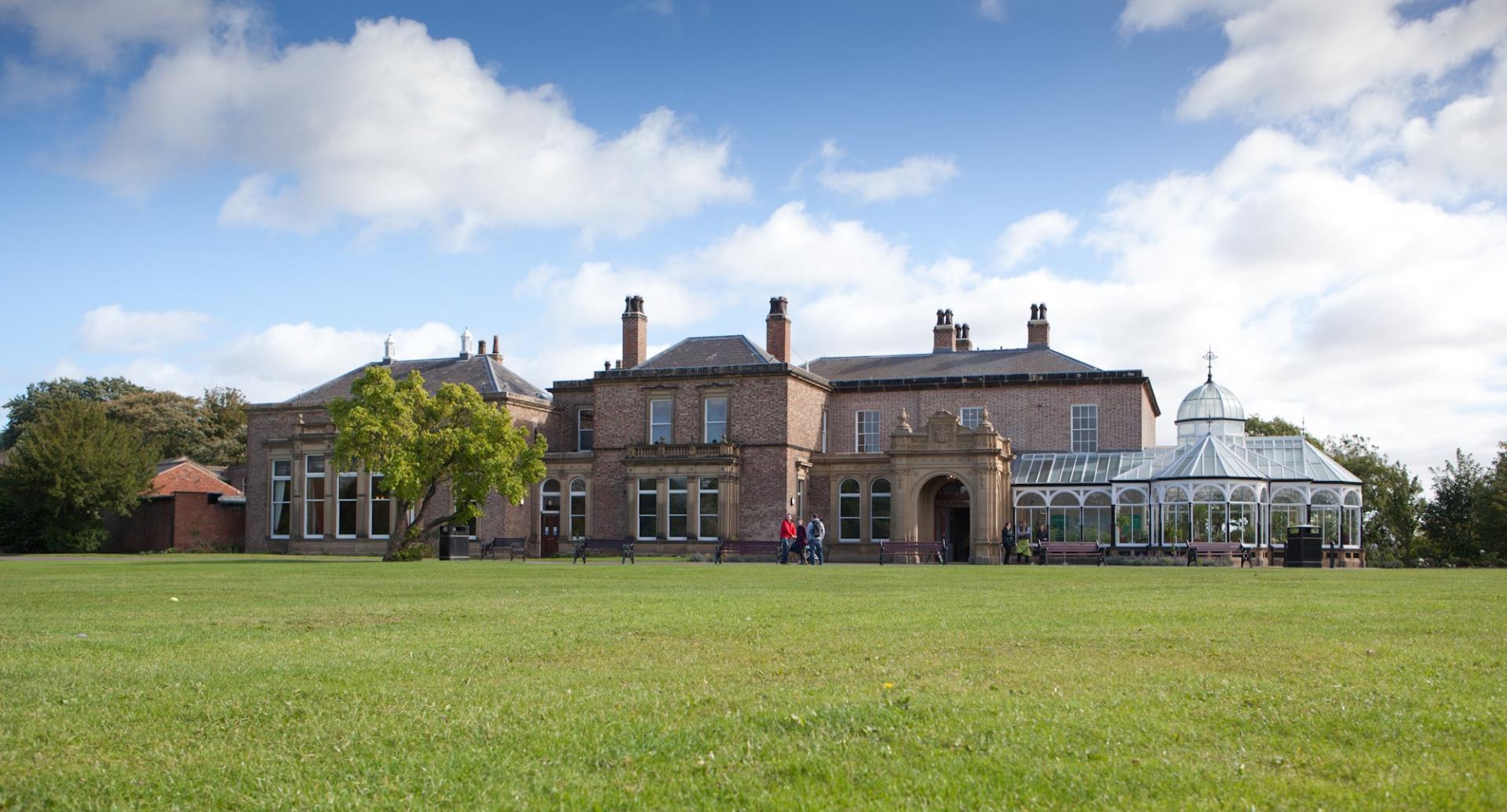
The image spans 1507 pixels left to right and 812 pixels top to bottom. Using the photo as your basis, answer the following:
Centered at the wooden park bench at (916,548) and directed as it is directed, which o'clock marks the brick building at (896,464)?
The brick building is roughly at 6 o'clock from the wooden park bench.

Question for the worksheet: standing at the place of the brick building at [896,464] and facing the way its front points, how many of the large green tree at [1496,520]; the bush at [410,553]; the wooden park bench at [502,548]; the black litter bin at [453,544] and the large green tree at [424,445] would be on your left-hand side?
1

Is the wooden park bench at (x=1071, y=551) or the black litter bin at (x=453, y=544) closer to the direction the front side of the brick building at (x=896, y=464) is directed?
the wooden park bench

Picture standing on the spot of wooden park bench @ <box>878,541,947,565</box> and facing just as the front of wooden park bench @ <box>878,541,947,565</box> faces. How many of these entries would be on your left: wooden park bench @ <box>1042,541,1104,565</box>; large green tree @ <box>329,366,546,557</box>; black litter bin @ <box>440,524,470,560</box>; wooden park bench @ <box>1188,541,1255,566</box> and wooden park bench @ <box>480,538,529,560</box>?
2

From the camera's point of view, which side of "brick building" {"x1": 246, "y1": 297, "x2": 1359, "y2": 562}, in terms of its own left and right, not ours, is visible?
front

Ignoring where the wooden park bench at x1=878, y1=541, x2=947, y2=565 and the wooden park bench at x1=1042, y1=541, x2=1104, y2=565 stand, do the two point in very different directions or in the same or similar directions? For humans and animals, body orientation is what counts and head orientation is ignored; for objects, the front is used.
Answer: same or similar directions

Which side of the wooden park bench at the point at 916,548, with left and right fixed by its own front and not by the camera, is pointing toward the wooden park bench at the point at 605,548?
right

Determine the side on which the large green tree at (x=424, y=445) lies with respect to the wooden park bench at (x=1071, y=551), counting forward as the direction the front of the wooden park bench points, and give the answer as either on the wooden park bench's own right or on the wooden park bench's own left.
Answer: on the wooden park bench's own right

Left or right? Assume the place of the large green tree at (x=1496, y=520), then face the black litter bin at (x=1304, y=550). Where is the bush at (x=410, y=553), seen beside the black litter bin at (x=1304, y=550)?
right

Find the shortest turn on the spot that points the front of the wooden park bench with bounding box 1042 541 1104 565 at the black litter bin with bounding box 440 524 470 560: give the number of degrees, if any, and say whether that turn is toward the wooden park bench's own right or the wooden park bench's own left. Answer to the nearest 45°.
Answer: approximately 90° to the wooden park bench's own right

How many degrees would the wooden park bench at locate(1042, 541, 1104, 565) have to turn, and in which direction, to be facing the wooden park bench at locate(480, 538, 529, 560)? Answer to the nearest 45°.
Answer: approximately 90° to its right

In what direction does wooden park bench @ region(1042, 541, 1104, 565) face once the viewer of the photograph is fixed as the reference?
facing the viewer
